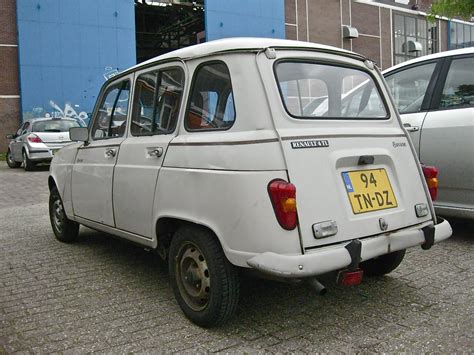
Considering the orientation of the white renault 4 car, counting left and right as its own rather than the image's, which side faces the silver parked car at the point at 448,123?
right

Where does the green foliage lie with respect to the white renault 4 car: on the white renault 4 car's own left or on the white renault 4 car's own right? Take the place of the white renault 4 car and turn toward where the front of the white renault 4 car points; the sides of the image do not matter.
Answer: on the white renault 4 car's own right

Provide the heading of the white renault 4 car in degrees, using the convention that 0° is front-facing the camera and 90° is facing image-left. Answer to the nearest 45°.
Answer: approximately 135°

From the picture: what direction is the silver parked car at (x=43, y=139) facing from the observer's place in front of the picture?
facing away from the viewer and to the left of the viewer
